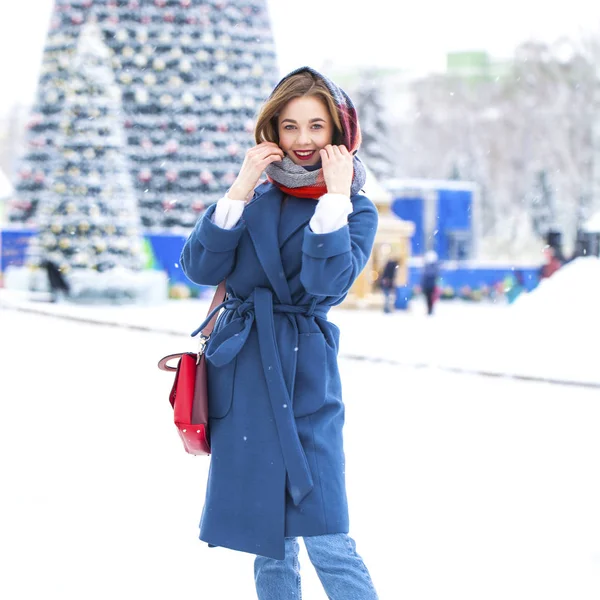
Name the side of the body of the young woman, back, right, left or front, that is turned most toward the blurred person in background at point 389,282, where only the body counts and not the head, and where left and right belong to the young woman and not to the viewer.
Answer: back

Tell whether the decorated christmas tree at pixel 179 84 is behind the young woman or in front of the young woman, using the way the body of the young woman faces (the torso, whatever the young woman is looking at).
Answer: behind

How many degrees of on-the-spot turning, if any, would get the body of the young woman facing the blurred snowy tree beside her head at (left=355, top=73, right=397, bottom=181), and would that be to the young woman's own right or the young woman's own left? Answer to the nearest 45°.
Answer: approximately 180°

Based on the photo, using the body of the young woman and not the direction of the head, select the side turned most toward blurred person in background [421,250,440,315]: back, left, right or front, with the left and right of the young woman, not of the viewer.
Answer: back

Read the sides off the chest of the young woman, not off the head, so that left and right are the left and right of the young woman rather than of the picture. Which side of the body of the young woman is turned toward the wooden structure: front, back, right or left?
back

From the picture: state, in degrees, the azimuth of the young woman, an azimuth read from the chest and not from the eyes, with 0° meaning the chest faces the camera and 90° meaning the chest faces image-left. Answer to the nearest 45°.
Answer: approximately 0°
